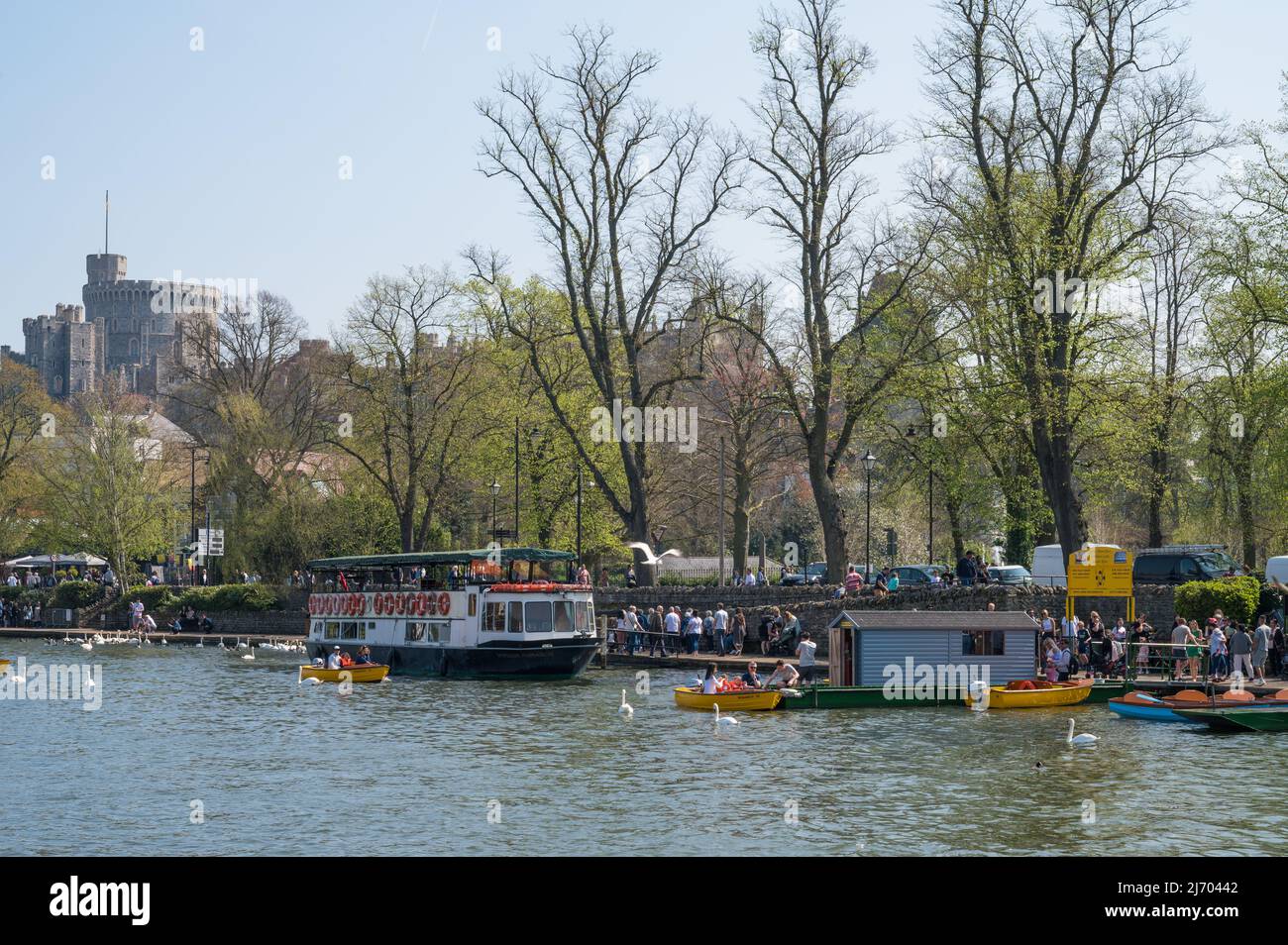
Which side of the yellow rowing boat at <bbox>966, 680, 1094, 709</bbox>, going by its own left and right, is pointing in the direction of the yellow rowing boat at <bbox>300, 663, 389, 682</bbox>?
back

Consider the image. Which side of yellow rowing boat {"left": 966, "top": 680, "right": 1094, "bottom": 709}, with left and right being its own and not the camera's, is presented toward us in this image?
right

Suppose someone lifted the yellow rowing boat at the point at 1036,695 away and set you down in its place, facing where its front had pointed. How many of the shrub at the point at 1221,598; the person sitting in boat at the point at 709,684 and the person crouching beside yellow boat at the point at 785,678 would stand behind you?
2

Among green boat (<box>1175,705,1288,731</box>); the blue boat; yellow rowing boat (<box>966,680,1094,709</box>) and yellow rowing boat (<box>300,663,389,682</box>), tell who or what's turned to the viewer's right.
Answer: yellow rowing boat (<box>966,680,1094,709</box>)

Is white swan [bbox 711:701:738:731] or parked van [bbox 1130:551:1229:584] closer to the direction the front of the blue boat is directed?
the white swan

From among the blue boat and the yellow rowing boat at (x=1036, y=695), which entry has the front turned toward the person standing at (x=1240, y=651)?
the yellow rowing boat

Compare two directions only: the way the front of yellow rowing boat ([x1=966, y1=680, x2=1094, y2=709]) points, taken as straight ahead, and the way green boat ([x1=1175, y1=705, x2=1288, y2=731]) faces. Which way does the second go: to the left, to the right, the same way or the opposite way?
the opposite way

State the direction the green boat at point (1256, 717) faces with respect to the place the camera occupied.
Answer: facing to the left of the viewer

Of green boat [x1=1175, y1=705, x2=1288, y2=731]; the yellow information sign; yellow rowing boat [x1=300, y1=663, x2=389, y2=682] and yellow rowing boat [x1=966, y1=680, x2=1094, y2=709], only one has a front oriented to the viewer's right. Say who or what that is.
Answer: yellow rowing boat [x1=966, y1=680, x2=1094, y2=709]

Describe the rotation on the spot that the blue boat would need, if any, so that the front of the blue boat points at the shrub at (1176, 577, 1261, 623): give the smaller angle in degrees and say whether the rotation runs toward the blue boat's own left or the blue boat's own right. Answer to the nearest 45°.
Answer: approximately 90° to the blue boat's own right

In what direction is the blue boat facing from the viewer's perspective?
to the viewer's left

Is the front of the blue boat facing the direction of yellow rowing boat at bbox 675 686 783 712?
yes

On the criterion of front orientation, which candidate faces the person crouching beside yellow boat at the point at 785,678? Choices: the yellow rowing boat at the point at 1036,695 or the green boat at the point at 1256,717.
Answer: the green boat

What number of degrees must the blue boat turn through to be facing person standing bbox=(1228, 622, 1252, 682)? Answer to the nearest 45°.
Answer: approximately 135° to its right

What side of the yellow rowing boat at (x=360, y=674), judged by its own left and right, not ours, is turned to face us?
left
